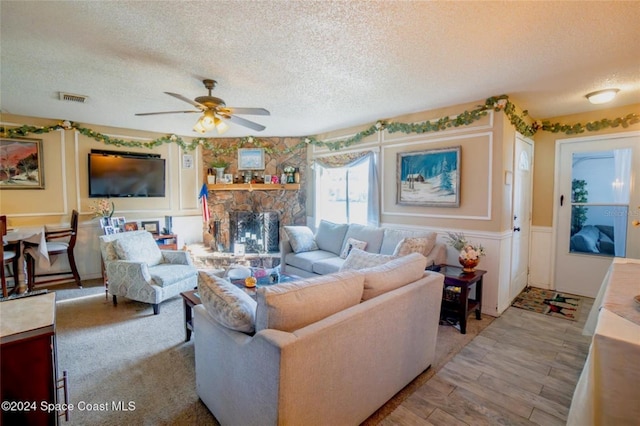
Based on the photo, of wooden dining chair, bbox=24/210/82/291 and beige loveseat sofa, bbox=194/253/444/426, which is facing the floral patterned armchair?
the beige loveseat sofa

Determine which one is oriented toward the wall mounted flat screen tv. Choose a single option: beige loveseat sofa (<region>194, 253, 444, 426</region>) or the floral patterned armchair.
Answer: the beige loveseat sofa

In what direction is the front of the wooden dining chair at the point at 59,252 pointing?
to the viewer's left

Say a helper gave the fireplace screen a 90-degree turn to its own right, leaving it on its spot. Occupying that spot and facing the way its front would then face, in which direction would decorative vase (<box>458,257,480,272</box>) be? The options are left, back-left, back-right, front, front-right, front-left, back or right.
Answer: back-left

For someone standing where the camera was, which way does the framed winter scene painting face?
facing the viewer and to the left of the viewer

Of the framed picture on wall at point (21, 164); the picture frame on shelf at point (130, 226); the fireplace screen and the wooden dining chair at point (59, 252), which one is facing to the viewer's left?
the wooden dining chair

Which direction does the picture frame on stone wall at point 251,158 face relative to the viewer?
toward the camera

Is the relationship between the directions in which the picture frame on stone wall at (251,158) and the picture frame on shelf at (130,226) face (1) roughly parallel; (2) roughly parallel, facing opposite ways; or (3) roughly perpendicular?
roughly parallel

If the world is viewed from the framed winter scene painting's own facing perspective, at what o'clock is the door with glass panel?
The door with glass panel is roughly at 7 o'clock from the framed winter scene painting.

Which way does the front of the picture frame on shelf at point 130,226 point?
toward the camera

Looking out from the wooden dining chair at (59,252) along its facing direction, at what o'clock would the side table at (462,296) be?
The side table is roughly at 8 o'clock from the wooden dining chair.

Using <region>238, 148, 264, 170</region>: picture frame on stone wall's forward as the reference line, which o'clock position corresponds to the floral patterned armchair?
The floral patterned armchair is roughly at 1 o'clock from the picture frame on stone wall.

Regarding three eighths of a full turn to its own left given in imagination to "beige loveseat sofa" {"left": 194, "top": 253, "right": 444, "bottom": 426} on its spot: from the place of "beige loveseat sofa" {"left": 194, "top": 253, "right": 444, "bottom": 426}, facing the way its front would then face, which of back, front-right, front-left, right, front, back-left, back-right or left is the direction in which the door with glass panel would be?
back-left

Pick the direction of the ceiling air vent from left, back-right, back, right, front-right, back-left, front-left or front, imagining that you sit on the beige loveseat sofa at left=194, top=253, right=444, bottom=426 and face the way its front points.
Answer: front

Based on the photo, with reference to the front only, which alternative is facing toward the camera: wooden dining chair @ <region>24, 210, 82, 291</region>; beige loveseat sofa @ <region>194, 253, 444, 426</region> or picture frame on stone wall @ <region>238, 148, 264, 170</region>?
the picture frame on stone wall

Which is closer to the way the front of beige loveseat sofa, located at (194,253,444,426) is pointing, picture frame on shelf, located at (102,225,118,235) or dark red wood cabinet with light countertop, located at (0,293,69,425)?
the picture frame on shelf

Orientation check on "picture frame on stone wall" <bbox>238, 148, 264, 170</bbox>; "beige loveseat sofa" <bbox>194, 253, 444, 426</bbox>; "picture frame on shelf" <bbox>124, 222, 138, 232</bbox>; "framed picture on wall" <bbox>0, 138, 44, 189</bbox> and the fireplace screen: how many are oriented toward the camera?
4

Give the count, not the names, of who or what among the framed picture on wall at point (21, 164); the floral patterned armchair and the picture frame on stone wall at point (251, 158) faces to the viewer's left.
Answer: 0

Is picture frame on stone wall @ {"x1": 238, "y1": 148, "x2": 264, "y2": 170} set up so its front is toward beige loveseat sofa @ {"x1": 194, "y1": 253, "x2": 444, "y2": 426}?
yes

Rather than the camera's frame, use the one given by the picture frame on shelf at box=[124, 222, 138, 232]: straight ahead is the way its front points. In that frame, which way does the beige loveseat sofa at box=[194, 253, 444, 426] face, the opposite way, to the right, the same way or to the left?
the opposite way

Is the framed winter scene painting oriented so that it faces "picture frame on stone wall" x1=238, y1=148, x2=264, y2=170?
no

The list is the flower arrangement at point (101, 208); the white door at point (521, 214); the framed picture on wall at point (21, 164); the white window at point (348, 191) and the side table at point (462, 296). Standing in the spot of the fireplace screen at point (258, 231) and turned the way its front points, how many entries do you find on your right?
2

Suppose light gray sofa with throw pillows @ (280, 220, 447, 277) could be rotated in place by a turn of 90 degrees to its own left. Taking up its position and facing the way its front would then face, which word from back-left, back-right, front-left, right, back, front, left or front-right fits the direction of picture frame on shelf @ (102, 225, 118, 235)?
back-right
